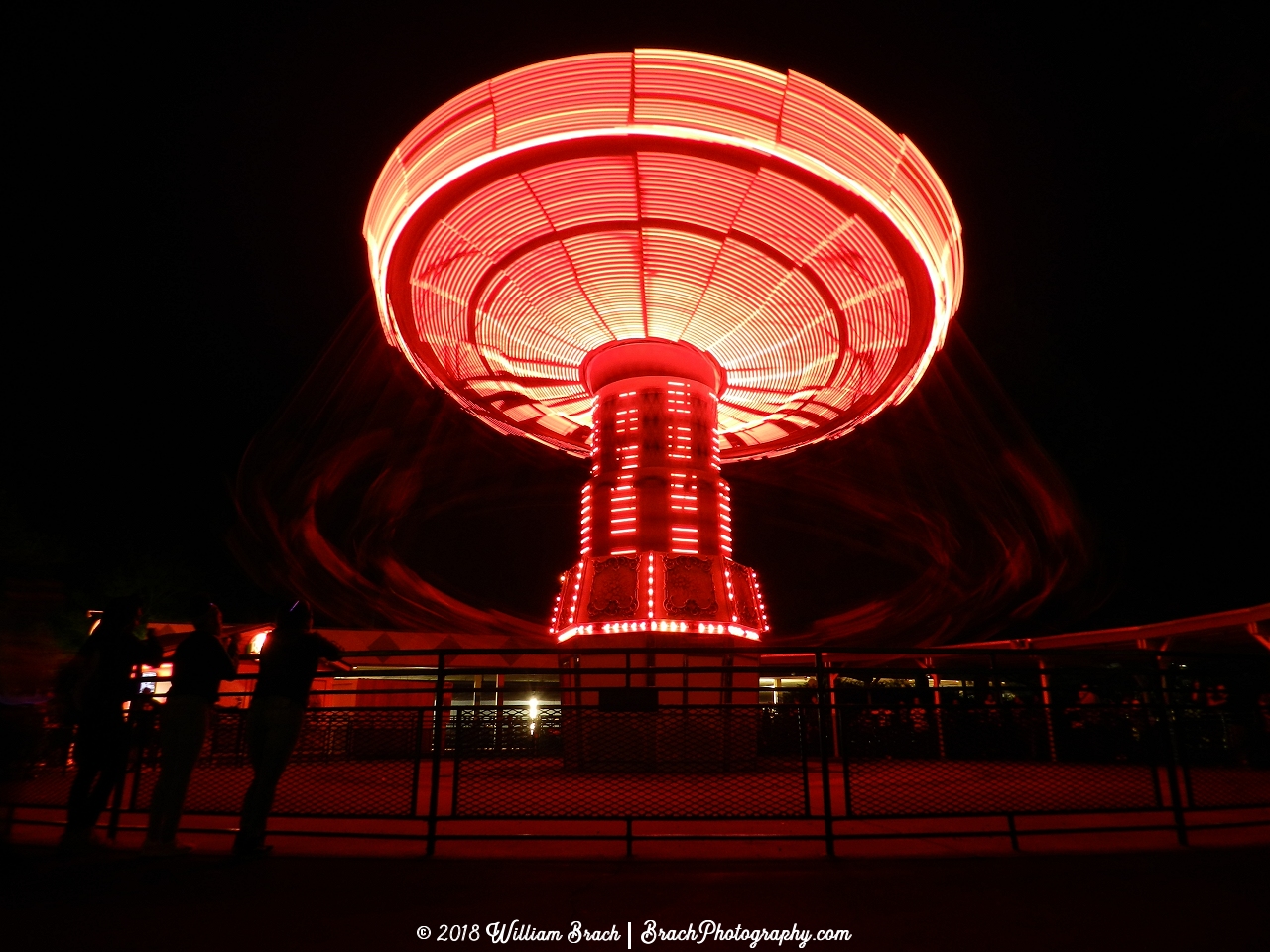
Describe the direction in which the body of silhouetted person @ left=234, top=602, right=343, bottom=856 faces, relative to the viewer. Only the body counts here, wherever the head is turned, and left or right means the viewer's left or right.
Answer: facing away from the viewer and to the right of the viewer

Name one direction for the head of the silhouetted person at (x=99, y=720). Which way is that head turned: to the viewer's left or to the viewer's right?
to the viewer's right

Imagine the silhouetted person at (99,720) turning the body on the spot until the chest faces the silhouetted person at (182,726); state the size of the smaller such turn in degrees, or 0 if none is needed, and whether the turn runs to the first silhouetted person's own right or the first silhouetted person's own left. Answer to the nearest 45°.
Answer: approximately 45° to the first silhouetted person's own right

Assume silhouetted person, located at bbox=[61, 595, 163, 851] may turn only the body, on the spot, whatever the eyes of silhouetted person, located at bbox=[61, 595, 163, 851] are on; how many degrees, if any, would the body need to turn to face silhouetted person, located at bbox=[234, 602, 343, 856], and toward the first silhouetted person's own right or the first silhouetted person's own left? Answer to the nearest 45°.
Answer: approximately 45° to the first silhouetted person's own right

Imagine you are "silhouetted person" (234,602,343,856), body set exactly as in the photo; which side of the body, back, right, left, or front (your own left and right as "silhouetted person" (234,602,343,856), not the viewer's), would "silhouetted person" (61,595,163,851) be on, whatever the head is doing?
left

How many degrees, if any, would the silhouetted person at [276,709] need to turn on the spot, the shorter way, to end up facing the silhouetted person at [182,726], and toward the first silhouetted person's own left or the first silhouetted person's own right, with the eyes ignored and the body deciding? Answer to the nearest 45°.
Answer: approximately 90° to the first silhouetted person's own left

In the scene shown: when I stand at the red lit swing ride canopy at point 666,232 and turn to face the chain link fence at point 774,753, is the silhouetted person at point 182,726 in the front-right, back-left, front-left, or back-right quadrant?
front-right

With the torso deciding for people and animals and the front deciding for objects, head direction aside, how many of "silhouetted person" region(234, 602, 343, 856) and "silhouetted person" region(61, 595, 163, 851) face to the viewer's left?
0

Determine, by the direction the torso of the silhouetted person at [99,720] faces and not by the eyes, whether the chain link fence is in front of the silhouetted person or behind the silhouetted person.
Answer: in front
